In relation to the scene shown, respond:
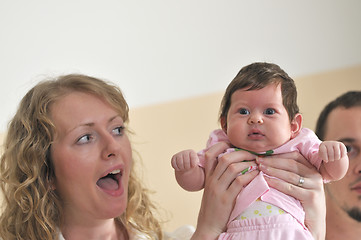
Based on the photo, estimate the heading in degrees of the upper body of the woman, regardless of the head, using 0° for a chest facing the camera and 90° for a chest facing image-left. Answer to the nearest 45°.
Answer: approximately 315°

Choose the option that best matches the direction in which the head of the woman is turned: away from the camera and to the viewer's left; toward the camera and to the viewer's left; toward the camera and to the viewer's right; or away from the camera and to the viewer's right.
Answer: toward the camera and to the viewer's right

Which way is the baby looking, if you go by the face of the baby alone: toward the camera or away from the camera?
toward the camera

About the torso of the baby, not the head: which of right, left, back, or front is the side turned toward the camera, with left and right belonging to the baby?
front
